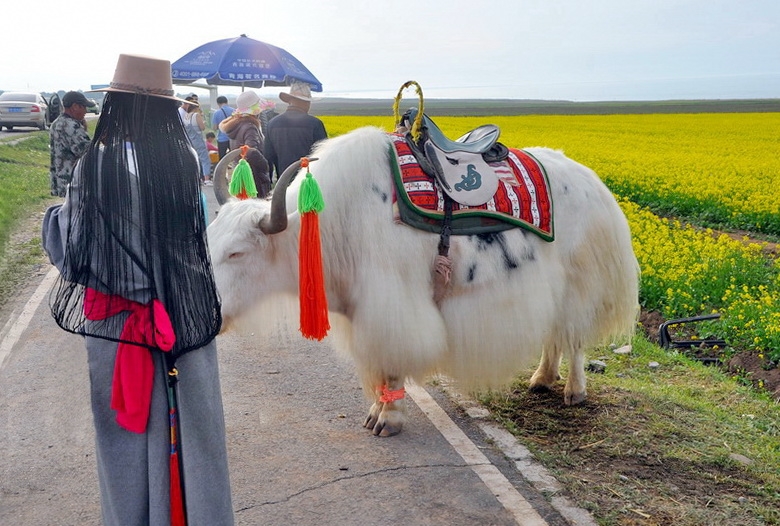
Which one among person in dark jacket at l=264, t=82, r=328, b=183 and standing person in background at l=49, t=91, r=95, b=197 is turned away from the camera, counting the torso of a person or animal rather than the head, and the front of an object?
the person in dark jacket

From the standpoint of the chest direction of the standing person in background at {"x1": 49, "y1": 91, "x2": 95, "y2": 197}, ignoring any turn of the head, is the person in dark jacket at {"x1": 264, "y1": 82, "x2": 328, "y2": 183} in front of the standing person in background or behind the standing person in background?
in front

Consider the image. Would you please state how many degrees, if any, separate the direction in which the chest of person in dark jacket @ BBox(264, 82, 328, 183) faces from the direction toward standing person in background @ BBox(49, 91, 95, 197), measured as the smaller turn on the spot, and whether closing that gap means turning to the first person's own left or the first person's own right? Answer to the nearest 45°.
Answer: approximately 45° to the first person's own left

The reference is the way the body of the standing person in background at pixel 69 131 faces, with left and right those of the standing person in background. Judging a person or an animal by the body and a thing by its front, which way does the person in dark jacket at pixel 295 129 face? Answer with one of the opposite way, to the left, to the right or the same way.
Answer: to the left

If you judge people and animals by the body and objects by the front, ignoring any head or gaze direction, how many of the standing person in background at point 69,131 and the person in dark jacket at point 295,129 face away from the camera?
1

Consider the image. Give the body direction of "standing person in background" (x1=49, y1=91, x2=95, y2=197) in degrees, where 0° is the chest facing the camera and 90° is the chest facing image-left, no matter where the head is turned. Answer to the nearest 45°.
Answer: approximately 270°

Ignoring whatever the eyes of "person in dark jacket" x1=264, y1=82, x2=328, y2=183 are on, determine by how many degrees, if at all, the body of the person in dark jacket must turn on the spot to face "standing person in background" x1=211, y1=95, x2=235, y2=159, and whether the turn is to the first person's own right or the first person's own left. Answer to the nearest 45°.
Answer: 0° — they already face them

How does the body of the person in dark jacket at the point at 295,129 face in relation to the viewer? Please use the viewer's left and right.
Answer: facing away from the viewer

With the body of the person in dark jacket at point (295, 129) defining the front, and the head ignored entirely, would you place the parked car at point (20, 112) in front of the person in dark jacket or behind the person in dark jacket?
in front

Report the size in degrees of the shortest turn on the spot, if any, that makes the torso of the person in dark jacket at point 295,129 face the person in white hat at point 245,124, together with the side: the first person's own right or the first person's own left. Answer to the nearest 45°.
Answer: approximately 90° to the first person's own left
